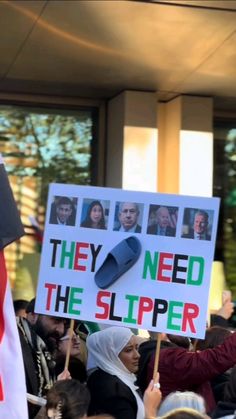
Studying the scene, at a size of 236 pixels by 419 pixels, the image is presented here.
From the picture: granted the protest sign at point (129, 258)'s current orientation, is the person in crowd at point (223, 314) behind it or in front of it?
behind

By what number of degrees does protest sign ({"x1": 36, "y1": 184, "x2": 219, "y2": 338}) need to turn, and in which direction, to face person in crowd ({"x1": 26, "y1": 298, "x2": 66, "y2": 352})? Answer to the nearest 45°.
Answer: approximately 135° to its right

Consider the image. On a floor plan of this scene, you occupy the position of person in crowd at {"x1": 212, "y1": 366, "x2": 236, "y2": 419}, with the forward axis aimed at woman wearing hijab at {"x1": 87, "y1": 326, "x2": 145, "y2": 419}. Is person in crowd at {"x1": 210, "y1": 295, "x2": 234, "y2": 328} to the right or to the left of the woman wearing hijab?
right

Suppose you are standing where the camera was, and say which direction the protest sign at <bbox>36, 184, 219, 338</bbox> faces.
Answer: facing the viewer

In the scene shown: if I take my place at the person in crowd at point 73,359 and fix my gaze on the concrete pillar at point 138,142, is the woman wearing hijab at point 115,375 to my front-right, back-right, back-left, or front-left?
back-right
